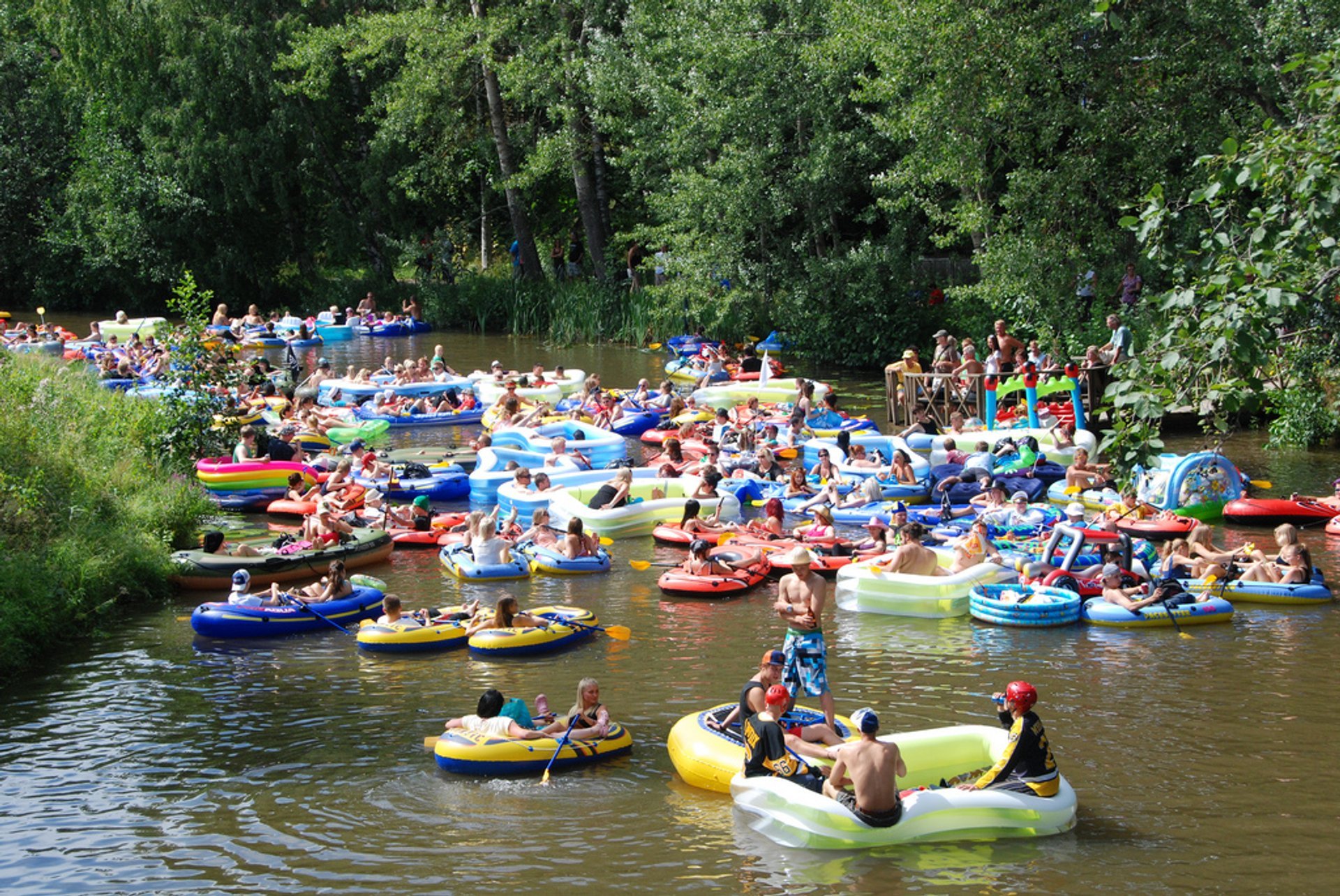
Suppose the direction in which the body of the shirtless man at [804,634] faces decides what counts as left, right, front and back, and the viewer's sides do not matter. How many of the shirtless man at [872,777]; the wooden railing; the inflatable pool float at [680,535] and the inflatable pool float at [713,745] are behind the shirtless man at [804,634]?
2

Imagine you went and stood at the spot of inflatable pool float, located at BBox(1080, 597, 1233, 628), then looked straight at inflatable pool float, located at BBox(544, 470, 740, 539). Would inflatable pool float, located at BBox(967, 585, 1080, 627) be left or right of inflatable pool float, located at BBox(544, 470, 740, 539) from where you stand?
left

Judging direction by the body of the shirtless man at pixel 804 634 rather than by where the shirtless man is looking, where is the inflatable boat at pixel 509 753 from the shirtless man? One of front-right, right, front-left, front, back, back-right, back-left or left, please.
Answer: right

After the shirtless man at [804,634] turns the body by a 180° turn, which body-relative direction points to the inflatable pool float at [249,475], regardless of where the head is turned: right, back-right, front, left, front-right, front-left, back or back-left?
front-left

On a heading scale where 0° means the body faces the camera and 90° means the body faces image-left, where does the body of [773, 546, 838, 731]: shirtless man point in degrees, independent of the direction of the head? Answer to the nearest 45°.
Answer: approximately 0°

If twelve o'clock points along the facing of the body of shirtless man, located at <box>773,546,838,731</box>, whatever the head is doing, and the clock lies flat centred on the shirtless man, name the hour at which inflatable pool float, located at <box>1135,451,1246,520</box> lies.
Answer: The inflatable pool float is roughly at 7 o'clock from the shirtless man.

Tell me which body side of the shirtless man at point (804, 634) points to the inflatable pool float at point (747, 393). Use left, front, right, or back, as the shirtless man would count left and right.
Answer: back

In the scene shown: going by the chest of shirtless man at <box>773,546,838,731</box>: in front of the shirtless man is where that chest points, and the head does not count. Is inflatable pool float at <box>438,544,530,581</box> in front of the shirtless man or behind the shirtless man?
behind
